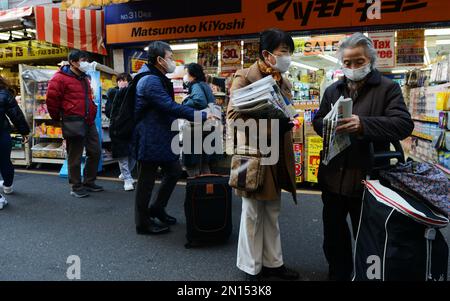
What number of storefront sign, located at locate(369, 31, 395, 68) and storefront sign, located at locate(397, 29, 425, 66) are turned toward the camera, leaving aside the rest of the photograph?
2

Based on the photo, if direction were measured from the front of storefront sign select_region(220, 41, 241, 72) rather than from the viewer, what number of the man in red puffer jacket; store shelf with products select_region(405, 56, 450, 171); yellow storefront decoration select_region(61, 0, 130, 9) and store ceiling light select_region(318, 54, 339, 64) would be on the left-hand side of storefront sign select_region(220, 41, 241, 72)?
2

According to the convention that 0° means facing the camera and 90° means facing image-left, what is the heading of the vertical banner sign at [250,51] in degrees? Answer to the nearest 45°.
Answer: approximately 0°

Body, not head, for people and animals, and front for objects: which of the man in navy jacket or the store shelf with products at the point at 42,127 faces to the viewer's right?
the man in navy jacket

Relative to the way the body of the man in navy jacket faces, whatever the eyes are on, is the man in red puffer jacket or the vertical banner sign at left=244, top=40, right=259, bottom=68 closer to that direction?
the vertical banner sign

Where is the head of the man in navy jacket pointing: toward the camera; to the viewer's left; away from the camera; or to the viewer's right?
to the viewer's right

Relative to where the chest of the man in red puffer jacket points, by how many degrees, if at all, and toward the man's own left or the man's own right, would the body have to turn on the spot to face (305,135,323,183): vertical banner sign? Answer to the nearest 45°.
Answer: approximately 45° to the man's own left

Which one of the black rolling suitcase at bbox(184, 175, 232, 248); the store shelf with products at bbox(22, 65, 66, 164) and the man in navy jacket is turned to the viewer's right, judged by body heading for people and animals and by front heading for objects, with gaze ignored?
the man in navy jacket
